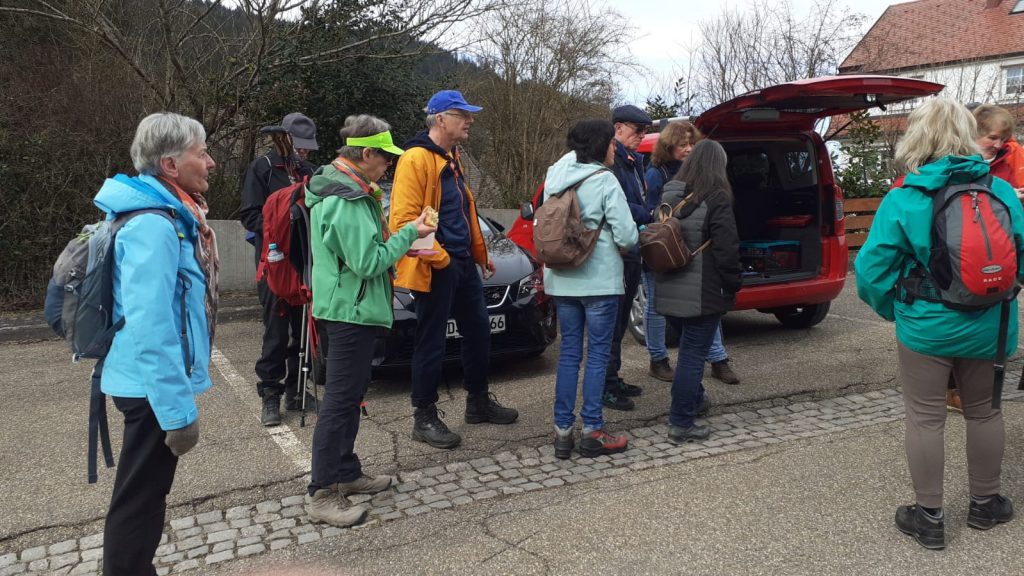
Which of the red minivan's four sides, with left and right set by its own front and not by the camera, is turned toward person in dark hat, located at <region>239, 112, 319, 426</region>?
left

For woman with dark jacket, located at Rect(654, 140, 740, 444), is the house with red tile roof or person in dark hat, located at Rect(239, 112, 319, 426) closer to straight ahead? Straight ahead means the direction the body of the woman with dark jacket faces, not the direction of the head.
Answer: the house with red tile roof

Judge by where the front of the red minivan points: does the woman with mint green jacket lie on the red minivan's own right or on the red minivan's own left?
on the red minivan's own left

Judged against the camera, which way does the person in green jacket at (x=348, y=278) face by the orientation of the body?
to the viewer's right

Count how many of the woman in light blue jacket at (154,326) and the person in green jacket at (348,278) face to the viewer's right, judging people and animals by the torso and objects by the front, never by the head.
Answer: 2

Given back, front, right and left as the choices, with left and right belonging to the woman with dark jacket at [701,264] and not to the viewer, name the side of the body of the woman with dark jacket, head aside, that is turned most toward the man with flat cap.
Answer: left

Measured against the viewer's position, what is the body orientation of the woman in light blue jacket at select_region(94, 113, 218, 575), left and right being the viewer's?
facing to the right of the viewer

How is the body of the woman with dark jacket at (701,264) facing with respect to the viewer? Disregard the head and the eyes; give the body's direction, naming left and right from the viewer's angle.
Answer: facing away from the viewer and to the right of the viewer

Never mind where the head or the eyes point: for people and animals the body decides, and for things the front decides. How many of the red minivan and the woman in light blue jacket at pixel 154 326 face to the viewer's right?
1

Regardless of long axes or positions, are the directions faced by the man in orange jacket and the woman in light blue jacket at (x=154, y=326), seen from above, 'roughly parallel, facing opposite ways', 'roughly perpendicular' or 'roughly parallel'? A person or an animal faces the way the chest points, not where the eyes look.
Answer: roughly perpendicular
